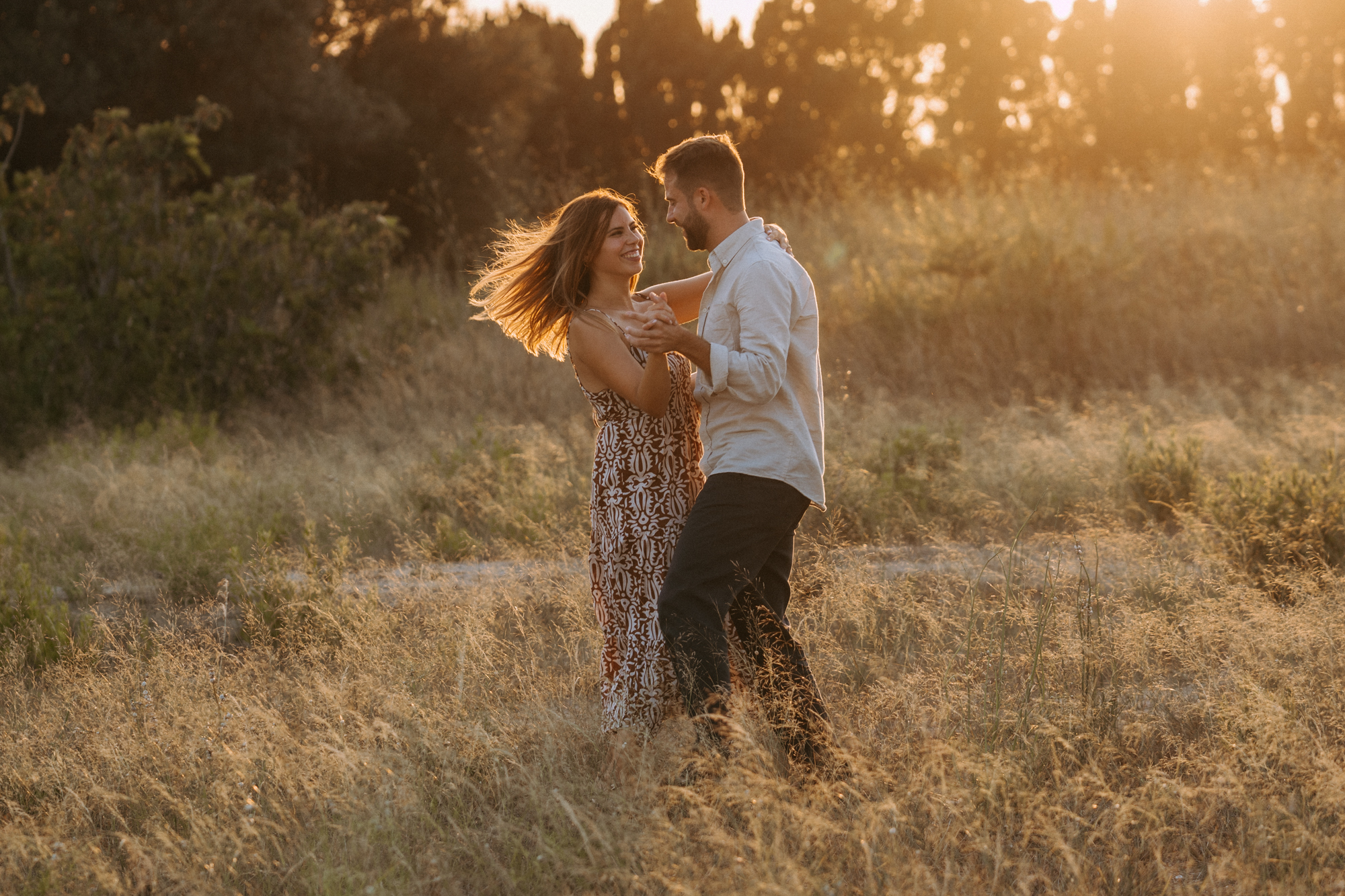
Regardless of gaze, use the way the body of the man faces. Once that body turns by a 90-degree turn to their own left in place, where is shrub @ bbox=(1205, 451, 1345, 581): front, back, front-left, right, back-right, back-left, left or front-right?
back-left

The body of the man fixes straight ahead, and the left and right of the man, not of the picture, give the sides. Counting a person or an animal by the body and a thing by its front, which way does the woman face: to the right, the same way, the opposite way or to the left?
the opposite way

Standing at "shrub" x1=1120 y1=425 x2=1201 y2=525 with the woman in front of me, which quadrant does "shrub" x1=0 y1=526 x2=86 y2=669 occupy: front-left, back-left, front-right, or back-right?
front-right

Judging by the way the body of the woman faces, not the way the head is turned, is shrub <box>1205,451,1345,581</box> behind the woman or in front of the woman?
in front

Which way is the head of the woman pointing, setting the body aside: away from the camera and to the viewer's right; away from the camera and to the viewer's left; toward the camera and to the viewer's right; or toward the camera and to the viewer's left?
toward the camera and to the viewer's right

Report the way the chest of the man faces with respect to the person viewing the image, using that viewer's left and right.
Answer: facing to the left of the viewer

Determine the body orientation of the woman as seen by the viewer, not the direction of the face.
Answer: to the viewer's right

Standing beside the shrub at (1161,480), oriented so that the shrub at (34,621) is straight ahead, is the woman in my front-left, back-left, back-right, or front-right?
front-left

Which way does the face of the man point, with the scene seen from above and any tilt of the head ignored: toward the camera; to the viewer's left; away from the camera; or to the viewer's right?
to the viewer's left

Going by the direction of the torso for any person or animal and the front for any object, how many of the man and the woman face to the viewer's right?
1
